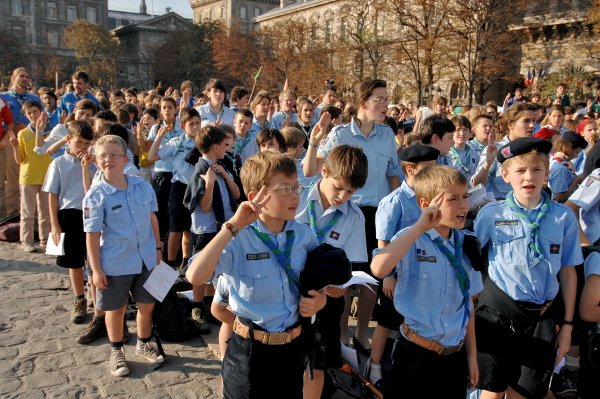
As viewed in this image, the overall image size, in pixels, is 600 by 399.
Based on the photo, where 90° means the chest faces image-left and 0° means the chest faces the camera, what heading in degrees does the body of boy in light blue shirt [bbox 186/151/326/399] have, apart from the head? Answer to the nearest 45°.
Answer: approximately 315°

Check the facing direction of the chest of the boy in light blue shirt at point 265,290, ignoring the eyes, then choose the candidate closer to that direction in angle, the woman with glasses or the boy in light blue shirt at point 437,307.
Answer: the boy in light blue shirt

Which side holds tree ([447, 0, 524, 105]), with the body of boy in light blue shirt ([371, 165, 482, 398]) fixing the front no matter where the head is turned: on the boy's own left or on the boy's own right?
on the boy's own left

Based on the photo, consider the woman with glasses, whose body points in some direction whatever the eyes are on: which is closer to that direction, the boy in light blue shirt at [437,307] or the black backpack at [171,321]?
the boy in light blue shirt

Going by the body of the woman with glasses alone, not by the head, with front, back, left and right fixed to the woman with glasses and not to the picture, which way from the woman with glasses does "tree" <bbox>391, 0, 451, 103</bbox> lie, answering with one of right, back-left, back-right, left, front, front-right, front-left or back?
back-left

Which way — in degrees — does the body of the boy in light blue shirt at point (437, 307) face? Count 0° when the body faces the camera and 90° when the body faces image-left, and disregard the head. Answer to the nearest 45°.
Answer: approximately 315°

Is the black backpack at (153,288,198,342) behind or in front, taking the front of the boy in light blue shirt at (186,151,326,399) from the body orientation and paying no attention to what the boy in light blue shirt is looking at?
behind

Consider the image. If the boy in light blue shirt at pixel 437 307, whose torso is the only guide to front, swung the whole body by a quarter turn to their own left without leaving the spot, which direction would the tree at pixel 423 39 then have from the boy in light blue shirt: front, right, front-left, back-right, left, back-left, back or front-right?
front-left

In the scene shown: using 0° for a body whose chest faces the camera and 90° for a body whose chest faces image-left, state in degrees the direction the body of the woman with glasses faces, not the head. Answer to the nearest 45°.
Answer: approximately 315°

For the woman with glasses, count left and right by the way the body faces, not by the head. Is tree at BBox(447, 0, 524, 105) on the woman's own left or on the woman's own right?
on the woman's own left

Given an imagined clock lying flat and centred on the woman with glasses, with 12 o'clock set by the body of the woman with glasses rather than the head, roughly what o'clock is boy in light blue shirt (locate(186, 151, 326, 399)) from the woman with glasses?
The boy in light blue shirt is roughly at 2 o'clock from the woman with glasses.

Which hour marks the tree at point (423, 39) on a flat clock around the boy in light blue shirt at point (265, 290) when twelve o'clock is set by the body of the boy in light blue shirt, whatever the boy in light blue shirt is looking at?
The tree is roughly at 8 o'clock from the boy in light blue shirt.

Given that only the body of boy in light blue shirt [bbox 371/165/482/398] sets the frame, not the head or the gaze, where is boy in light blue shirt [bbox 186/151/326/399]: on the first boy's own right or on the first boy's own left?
on the first boy's own right
